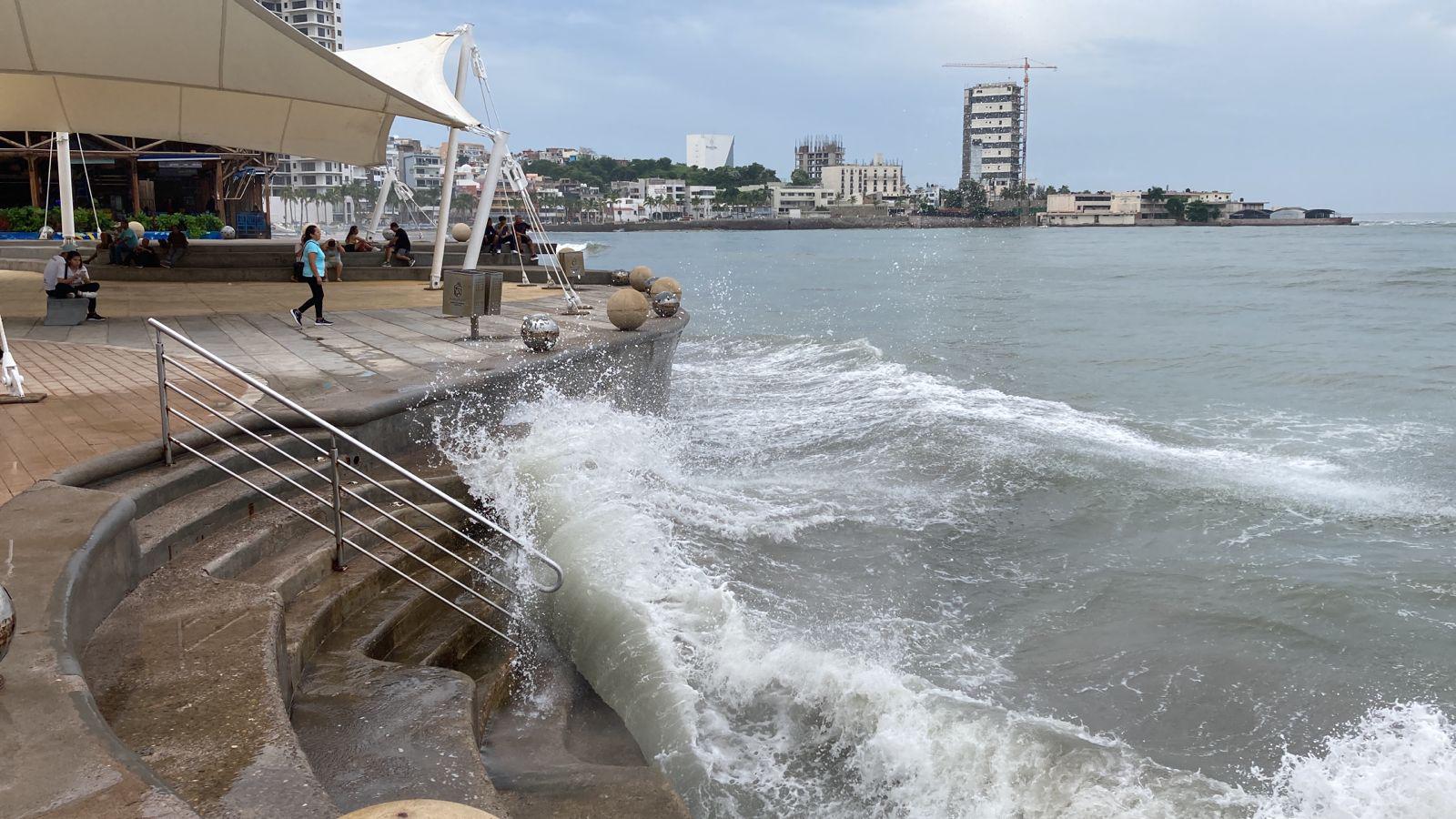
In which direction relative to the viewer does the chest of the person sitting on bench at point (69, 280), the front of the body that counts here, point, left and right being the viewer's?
facing to the right of the viewer

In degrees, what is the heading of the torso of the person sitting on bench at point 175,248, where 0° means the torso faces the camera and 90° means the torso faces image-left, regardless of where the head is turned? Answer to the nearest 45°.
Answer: approximately 45°
